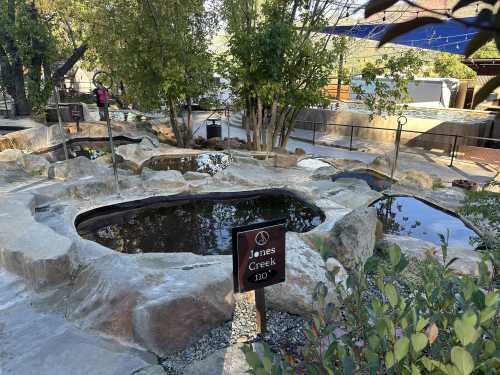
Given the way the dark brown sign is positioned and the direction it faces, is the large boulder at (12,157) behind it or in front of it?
behind

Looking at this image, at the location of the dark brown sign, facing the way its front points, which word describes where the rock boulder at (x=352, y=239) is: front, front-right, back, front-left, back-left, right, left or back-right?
left

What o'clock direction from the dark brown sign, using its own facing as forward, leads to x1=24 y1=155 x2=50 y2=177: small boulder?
The small boulder is roughly at 6 o'clock from the dark brown sign.

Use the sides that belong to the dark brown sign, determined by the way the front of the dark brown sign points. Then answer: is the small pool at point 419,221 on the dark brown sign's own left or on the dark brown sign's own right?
on the dark brown sign's own left

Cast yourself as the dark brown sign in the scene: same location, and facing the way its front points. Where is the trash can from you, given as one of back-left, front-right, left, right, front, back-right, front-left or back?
back-left

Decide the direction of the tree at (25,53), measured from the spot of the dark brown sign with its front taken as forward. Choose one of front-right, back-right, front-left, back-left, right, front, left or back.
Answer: back

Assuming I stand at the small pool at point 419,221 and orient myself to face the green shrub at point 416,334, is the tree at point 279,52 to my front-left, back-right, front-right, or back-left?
back-right

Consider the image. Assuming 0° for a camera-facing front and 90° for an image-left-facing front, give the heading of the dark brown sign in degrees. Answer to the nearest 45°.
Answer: approximately 315°

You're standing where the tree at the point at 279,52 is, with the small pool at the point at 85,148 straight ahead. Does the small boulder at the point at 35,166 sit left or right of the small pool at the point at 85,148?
left

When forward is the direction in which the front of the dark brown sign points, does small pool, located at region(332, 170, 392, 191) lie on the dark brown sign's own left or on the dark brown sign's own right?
on the dark brown sign's own left

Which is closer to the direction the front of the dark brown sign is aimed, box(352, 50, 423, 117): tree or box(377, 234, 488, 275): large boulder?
the large boulder

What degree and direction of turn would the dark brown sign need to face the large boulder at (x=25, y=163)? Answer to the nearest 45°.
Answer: approximately 180°

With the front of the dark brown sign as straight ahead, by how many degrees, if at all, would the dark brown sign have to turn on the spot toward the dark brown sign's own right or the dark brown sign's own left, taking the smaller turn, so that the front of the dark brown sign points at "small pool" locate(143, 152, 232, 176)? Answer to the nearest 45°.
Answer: approximately 135° to the dark brown sign's own left
